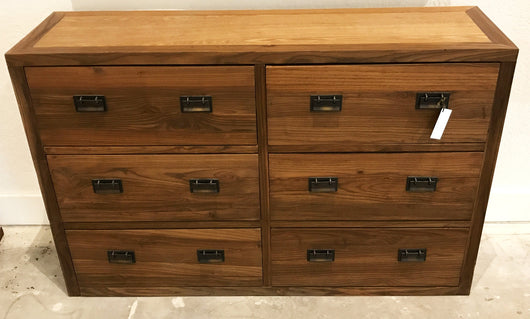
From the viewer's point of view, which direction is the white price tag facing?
toward the camera
